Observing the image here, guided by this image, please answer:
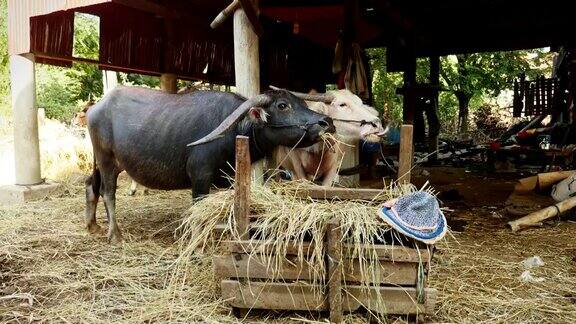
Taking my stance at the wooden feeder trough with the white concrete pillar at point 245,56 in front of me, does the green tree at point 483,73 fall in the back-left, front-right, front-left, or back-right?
front-right

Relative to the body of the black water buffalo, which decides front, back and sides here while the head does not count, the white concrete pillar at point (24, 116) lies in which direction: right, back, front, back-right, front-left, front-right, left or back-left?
back-left

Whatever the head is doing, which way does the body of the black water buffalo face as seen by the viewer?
to the viewer's right

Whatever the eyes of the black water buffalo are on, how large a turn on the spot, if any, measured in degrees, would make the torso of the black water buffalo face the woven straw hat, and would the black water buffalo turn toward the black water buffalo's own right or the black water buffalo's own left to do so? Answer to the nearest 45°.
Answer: approximately 45° to the black water buffalo's own right

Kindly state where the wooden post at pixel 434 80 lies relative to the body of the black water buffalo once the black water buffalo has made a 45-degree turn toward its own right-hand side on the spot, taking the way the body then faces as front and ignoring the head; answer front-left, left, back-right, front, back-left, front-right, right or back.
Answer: left

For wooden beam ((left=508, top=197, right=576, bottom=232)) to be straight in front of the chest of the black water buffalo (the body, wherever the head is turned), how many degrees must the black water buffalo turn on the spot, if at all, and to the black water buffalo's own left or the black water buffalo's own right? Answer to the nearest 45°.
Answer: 0° — it already faces it

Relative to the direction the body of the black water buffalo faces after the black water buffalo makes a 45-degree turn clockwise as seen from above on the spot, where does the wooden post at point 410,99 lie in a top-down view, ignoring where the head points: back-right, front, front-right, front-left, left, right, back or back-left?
left

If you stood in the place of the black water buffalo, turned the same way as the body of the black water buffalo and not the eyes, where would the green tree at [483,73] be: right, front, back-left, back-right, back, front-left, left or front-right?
front-left

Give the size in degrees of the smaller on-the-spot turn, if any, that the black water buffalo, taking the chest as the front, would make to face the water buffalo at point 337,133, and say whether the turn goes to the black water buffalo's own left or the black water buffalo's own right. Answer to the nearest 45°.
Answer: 0° — it already faces it

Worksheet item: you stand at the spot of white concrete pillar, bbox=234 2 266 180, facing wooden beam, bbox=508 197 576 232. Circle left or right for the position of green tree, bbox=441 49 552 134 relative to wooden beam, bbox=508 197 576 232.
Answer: left

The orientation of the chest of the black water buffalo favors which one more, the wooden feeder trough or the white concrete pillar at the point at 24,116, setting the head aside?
the wooden feeder trough

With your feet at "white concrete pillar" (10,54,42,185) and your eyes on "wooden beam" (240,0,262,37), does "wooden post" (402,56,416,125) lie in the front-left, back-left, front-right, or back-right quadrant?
front-left
